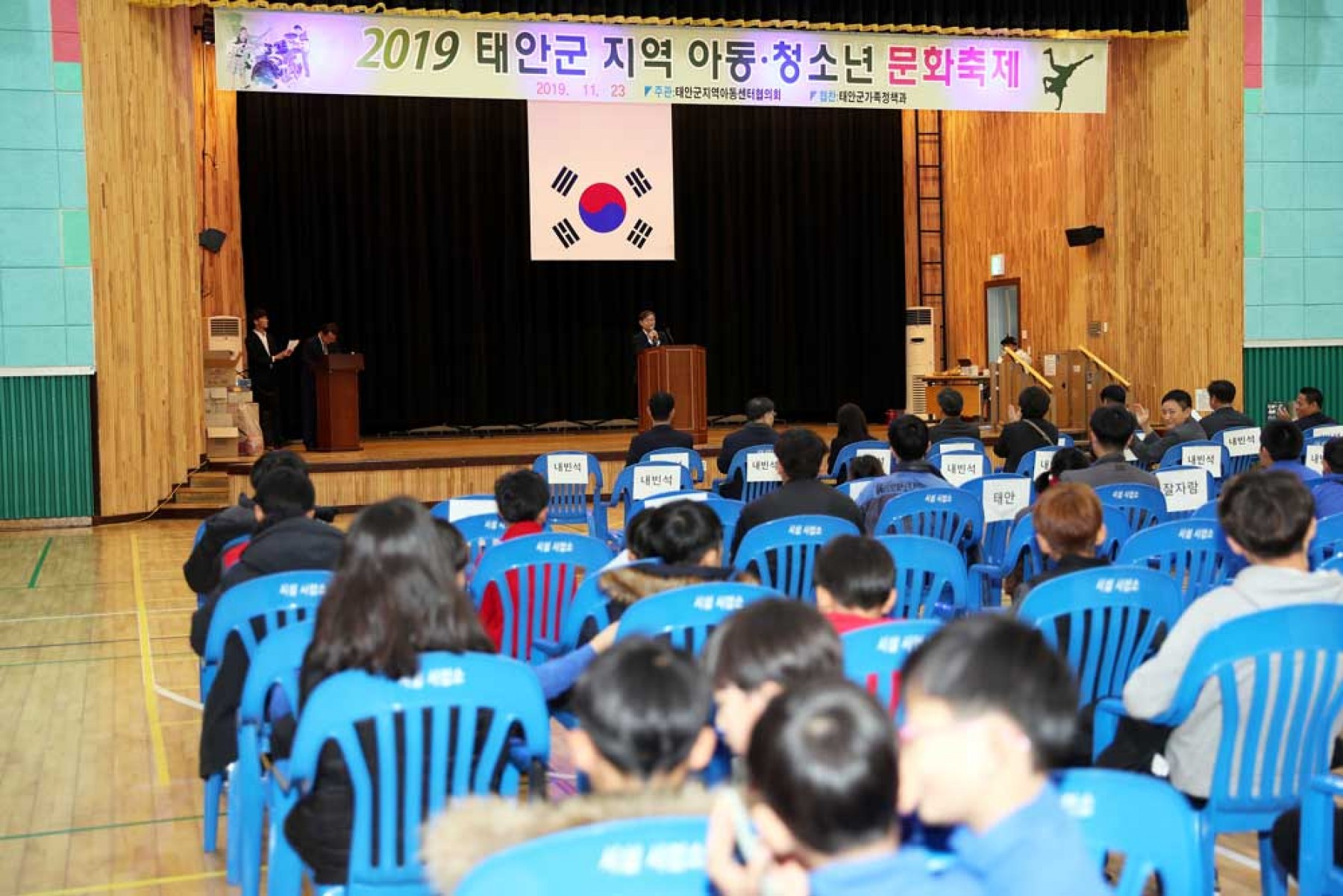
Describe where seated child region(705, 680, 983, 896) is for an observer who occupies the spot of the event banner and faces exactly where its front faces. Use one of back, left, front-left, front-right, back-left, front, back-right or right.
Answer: front

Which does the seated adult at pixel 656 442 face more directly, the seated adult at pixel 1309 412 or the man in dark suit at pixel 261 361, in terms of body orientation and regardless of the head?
the man in dark suit

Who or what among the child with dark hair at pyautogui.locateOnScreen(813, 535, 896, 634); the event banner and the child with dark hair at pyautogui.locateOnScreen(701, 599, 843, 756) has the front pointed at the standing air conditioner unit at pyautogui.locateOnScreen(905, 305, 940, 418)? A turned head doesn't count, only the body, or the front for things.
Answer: the child with dark hair at pyautogui.locateOnScreen(813, 535, 896, 634)

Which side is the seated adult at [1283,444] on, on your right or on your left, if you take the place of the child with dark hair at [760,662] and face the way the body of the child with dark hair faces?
on your right

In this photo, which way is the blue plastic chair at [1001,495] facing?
away from the camera

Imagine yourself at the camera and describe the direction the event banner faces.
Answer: facing the viewer

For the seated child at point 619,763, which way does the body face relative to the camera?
away from the camera

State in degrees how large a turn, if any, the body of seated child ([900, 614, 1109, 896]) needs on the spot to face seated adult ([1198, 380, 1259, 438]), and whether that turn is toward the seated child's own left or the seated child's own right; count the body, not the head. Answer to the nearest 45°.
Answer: approximately 90° to the seated child's own right

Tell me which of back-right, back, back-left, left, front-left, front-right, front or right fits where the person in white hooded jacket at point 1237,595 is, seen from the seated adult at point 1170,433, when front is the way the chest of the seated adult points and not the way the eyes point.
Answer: left

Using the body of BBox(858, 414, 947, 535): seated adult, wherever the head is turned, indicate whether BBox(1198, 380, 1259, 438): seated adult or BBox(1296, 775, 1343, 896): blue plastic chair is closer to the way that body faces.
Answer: the seated adult

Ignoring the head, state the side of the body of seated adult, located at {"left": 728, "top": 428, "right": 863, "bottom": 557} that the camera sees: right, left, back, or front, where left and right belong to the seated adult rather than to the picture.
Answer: back

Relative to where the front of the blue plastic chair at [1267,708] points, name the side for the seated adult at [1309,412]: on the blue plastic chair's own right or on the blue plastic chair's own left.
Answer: on the blue plastic chair's own right

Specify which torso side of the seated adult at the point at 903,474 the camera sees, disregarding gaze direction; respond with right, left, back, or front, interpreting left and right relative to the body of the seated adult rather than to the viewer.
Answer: back
